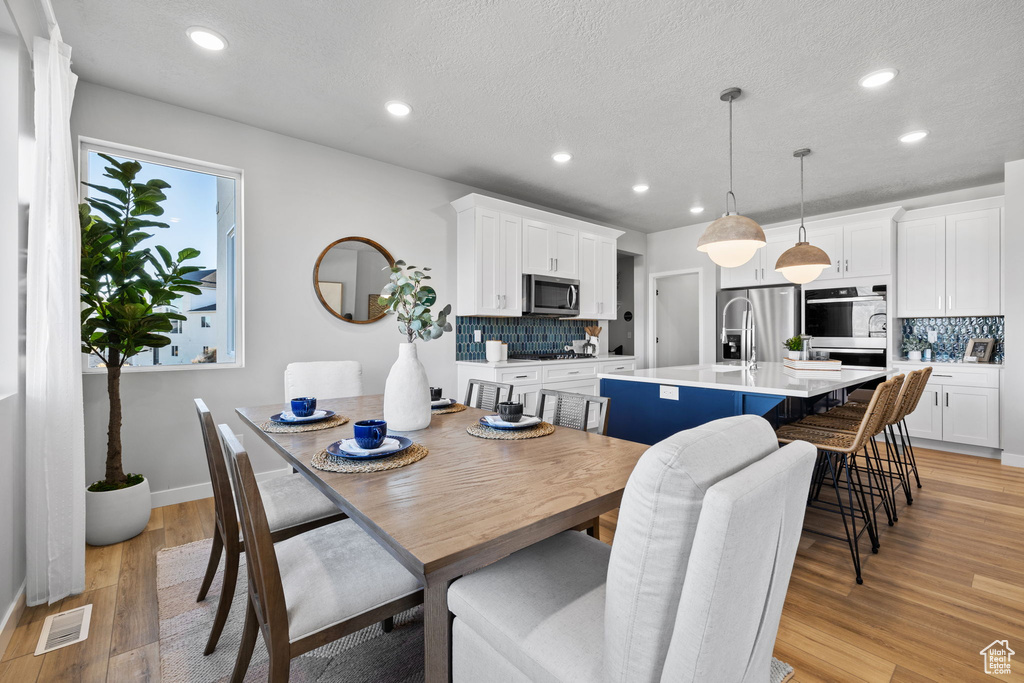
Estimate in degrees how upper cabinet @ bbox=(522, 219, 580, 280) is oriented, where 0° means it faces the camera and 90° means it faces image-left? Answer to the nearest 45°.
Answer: approximately 315°

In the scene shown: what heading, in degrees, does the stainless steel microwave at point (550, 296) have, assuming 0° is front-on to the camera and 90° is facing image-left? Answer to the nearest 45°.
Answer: approximately 315°

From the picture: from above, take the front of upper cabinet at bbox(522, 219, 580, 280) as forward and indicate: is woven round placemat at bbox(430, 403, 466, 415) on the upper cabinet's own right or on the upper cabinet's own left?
on the upper cabinet's own right

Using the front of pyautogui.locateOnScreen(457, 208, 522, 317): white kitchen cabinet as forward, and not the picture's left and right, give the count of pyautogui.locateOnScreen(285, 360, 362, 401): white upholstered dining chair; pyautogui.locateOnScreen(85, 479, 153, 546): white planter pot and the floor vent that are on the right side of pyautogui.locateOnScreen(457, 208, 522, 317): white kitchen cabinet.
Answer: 3

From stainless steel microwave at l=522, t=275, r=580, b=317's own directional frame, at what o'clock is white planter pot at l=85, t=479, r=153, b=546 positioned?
The white planter pot is roughly at 3 o'clock from the stainless steel microwave.

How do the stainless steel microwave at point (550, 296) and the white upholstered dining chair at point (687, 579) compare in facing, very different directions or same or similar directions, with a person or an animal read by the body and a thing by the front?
very different directions

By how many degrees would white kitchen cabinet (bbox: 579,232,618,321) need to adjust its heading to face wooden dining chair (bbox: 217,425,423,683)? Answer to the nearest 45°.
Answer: approximately 45° to its right

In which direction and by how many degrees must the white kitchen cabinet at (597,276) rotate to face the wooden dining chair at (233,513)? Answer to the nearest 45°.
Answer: approximately 45° to its right

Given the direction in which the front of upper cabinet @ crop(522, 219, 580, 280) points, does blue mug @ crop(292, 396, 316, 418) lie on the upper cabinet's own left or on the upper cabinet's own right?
on the upper cabinet's own right
